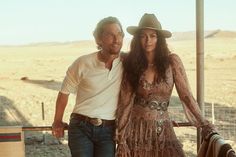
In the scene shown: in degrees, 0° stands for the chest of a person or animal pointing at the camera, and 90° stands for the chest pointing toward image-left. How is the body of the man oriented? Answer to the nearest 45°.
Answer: approximately 315°

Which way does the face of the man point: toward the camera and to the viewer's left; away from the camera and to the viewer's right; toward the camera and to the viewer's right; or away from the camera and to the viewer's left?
toward the camera and to the viewer's right

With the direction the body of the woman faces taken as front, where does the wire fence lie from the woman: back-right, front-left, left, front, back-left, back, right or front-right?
back
